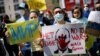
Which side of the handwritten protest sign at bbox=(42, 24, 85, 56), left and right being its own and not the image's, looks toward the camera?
front

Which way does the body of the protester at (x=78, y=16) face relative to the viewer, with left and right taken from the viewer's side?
facing the viewer and to the left of the viewer

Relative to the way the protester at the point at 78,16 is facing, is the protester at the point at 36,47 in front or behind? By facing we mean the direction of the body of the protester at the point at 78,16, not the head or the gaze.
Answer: in front

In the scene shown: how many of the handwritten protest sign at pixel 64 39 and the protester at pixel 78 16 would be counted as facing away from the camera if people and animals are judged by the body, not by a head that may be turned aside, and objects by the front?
0
